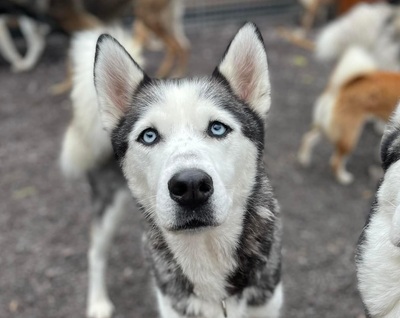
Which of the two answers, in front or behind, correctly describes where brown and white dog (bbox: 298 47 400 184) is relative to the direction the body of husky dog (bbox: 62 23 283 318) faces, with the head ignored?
behind

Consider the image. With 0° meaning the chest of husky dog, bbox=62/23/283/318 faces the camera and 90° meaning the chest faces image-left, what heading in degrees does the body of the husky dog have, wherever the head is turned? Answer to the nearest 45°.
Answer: approximately 0°
